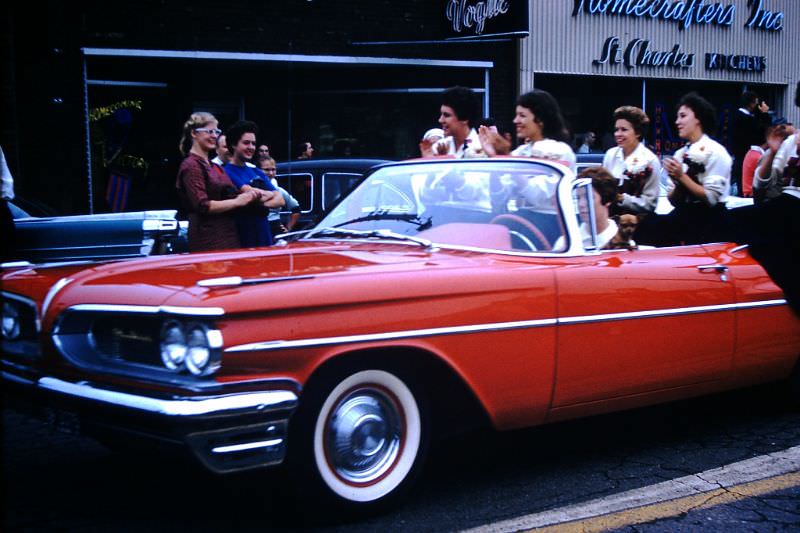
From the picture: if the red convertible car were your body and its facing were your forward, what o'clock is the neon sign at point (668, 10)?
The neon sign is roughly at 5 o'clock from the red convertible car.

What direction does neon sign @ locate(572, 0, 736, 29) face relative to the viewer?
toward the camera

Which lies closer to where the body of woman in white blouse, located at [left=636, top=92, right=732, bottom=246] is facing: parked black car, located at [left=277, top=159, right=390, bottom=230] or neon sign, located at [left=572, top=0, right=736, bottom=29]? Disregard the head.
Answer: the parked black car

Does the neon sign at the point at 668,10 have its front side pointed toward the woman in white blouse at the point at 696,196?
yes

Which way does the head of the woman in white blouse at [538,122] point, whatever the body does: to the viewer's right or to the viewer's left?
to the viewer's left

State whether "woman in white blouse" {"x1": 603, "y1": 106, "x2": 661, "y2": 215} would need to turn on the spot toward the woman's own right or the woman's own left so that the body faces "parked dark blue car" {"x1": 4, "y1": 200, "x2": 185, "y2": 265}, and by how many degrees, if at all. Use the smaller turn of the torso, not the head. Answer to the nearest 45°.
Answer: approximately 45° to the woman's own right

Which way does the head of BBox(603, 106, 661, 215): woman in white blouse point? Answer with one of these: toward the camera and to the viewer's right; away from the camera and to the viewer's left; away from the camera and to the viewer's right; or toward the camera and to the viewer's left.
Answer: toward the camera and to the viewer's left

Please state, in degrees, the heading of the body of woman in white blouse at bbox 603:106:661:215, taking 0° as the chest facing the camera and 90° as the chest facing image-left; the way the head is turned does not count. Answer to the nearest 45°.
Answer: approximately 45°

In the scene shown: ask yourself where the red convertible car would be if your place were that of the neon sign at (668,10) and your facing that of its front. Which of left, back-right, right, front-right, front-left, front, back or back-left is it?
front

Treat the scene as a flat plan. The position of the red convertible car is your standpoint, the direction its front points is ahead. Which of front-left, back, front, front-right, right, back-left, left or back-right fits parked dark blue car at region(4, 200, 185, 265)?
right
